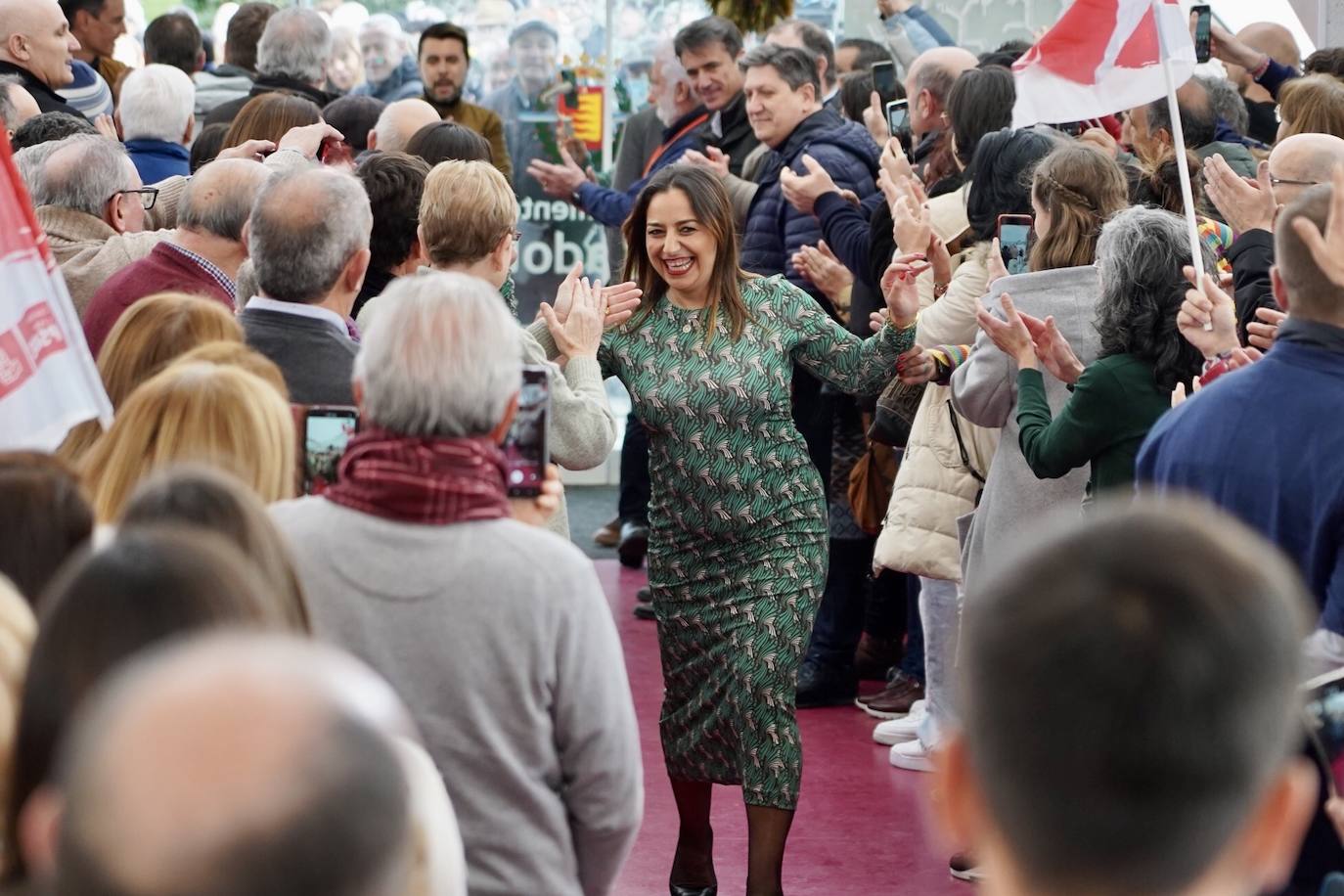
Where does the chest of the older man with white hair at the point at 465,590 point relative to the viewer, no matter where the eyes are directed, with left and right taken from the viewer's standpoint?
facing away from the viewer

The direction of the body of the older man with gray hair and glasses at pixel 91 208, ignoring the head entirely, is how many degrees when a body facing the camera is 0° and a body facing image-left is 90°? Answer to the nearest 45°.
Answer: approximately 225°

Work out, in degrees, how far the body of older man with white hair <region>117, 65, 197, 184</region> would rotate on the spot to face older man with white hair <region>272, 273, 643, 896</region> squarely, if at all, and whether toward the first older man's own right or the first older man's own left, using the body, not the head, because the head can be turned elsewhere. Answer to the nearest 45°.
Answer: approximately 180°

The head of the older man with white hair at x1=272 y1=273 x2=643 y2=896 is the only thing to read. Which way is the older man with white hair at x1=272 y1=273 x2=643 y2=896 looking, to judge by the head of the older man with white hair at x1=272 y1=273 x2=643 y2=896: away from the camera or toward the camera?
away from the camera

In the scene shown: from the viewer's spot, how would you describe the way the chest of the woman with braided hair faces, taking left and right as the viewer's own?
facing away from the viewer and to the left of the viewer

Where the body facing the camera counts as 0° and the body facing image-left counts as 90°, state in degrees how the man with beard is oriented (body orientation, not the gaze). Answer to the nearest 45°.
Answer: approximately 0°

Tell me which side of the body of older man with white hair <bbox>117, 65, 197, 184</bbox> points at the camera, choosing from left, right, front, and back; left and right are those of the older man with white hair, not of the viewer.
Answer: back

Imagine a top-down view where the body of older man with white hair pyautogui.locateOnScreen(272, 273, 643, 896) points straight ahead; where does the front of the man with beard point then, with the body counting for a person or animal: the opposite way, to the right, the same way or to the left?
the opposite way

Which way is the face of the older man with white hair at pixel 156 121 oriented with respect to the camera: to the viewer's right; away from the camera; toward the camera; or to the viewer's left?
away from the camera

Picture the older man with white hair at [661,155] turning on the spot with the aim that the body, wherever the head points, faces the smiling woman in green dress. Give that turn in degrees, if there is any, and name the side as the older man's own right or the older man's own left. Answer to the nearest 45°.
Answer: approximately 90° to the older man's own left

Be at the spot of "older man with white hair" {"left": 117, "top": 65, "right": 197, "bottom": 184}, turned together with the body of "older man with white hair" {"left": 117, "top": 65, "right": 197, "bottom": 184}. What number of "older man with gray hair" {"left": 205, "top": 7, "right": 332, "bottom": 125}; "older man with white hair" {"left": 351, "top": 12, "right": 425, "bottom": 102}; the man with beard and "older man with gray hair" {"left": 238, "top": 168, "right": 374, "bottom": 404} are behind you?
1
